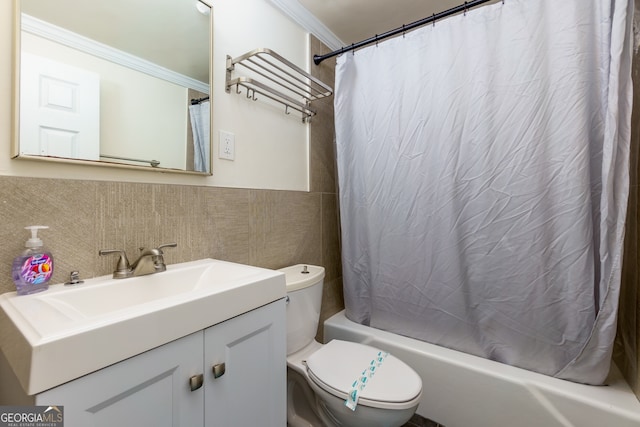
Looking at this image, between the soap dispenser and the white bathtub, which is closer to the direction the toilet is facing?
the white bathtub

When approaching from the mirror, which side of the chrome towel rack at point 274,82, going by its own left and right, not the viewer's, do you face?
right

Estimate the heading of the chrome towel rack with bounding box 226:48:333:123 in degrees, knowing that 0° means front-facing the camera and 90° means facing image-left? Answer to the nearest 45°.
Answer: approximately 315°

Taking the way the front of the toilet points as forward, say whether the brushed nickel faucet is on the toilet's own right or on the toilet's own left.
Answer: on the toilet's own right

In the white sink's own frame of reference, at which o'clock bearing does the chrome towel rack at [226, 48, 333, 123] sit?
The chrome towel rack is roughly at 9 o'clock from the white sink.

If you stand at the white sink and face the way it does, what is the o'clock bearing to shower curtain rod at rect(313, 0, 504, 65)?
The shower curtain rod is roughly at 10 o'clock from the white sink.

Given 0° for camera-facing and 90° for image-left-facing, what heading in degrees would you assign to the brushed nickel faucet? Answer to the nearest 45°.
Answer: approximately 315°

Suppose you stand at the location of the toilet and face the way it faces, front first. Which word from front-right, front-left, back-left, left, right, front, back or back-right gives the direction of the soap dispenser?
right

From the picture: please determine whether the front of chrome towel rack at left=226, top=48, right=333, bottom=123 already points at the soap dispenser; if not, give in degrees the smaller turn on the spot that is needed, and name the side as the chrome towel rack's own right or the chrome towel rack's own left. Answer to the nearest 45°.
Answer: approximately 90° to the chrome towel rack's own right

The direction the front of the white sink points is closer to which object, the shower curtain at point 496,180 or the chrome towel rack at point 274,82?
the shower curtain

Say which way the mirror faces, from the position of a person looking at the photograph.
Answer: facing the viewer and to the right of the viewer
